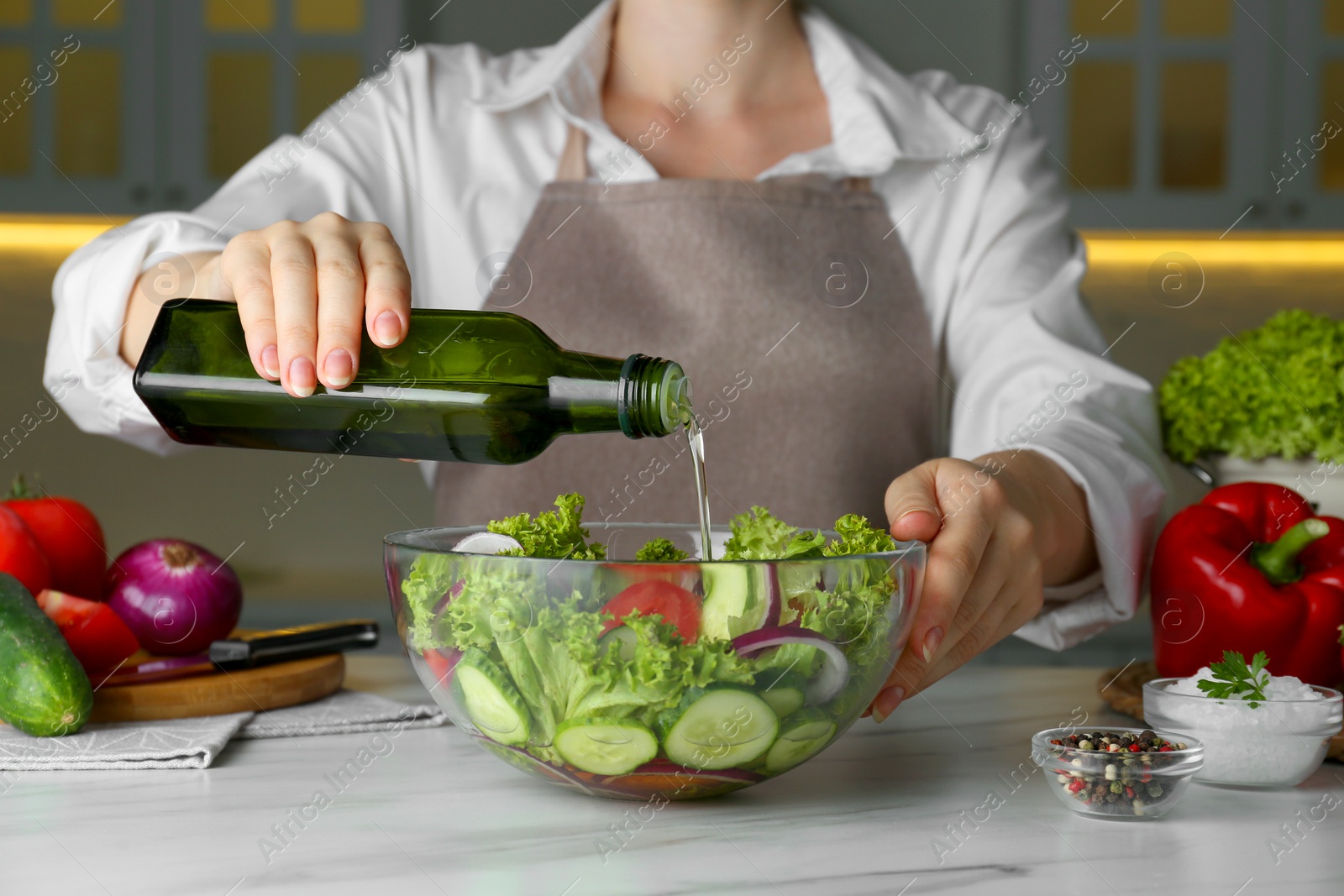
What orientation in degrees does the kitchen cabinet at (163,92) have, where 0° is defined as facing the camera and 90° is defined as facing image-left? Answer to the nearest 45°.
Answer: approximately 0°

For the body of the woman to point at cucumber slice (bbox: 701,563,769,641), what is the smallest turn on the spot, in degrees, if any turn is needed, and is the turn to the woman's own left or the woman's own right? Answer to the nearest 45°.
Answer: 0° — they already face it

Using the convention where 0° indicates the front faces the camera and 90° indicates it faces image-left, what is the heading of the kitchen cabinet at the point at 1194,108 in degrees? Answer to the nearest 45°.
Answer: approximately 0°

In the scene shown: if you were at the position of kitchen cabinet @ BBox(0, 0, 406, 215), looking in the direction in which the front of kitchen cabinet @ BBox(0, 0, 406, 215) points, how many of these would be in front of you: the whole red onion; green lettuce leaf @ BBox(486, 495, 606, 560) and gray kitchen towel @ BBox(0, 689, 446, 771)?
3

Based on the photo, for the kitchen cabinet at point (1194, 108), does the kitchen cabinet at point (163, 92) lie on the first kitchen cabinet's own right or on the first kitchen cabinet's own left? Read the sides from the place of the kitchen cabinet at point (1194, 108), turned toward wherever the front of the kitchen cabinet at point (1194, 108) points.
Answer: on the first kitchen cabinet's own right

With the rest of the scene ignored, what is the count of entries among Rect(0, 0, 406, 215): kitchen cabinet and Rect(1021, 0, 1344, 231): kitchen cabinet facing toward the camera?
2

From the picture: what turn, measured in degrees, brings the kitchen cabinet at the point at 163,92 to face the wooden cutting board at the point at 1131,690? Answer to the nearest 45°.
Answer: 0° — it already faces it

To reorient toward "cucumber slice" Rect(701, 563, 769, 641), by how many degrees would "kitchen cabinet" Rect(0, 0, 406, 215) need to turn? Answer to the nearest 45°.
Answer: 0° — it already faces it

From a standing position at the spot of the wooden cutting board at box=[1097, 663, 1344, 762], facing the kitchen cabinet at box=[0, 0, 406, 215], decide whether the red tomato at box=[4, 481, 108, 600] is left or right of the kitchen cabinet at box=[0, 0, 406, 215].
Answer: left
